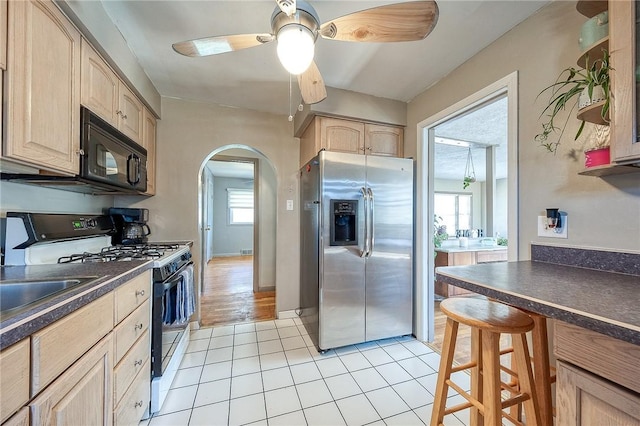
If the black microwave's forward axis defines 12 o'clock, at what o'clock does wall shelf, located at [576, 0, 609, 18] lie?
The wall shelf is roughly at 12 o'clock from the black microwave.

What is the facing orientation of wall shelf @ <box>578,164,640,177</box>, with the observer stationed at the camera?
facing the viewer and to the left of the viewer

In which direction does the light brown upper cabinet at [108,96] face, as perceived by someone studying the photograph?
facing the viewer and to the right of the viewer

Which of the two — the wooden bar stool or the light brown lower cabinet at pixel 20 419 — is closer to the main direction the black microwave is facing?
the wooden bar stool

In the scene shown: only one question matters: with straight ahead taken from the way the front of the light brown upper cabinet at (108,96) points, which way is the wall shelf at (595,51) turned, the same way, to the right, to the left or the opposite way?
the opposite way

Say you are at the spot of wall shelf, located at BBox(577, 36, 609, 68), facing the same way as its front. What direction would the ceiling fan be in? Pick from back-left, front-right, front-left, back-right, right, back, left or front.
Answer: front

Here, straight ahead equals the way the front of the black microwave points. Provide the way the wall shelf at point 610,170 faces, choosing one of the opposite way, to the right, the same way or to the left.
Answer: the opposite way

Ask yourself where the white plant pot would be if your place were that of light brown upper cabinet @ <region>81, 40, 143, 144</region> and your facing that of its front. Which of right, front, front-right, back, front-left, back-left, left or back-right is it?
front

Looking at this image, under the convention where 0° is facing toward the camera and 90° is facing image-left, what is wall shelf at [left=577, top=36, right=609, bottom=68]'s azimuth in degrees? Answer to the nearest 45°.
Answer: approximately 45°

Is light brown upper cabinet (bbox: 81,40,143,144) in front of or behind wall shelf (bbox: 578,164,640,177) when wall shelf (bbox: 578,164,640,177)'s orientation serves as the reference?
in front

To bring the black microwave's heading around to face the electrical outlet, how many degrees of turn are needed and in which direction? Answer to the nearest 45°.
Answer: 0° — it already faces it

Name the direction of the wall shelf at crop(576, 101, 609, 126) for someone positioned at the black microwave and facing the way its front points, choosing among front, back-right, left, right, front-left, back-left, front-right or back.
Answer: front
